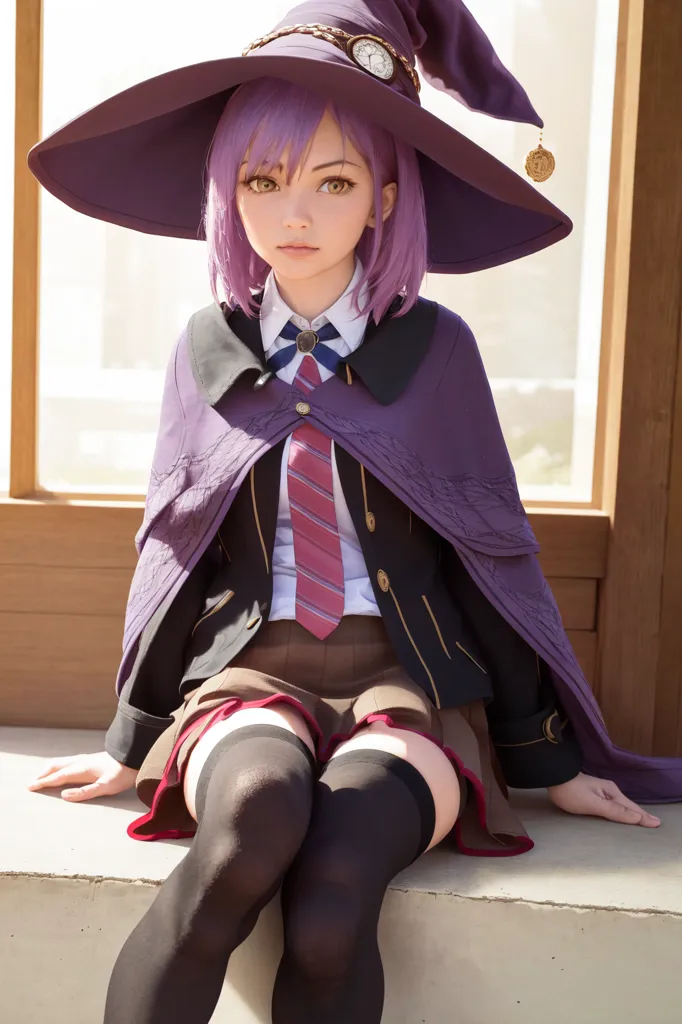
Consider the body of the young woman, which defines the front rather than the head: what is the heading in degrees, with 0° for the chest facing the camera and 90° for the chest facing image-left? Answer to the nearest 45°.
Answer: approximately 0°

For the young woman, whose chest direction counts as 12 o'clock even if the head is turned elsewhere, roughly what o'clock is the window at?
The window is roughly at 5 o'clock from the young woman.
